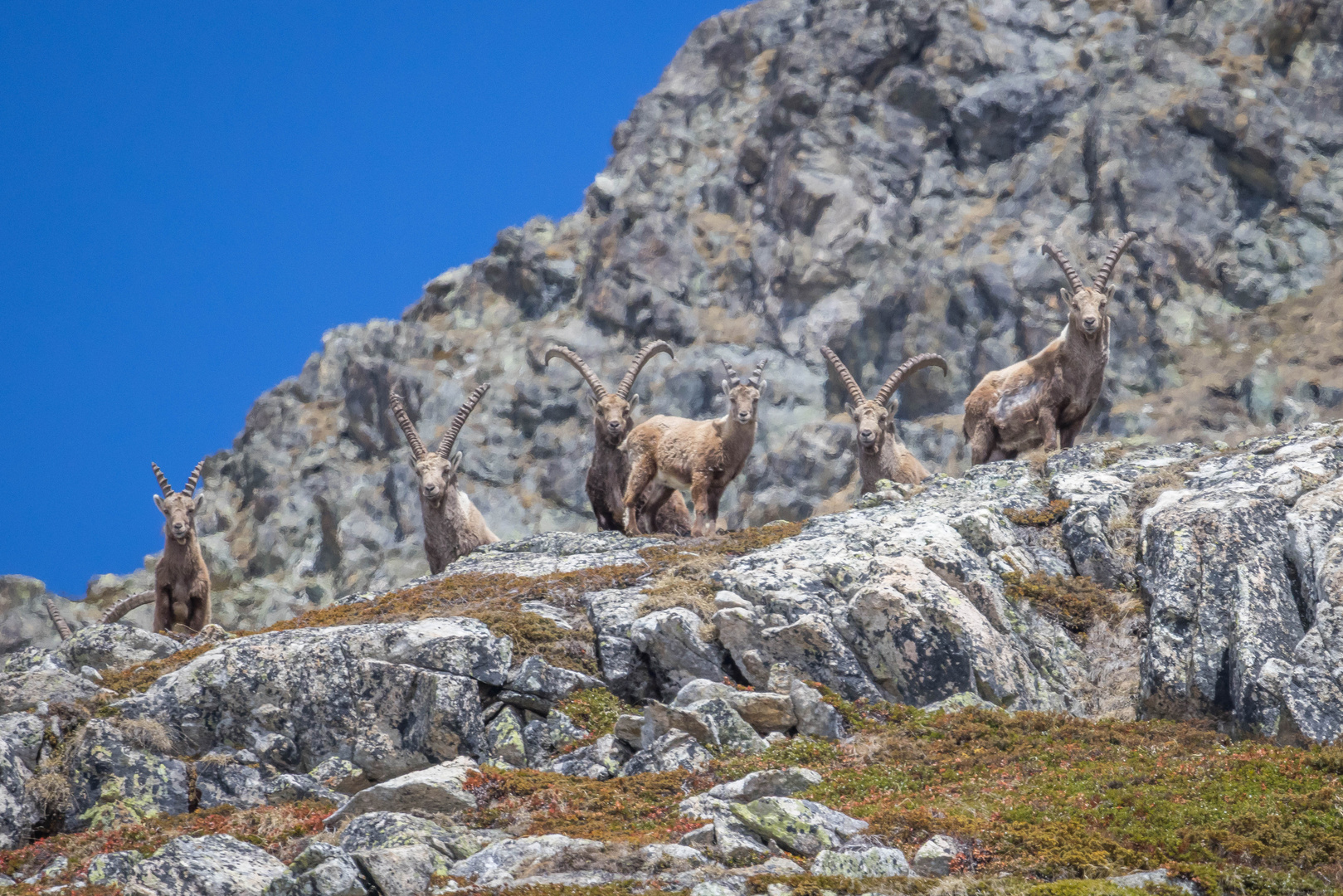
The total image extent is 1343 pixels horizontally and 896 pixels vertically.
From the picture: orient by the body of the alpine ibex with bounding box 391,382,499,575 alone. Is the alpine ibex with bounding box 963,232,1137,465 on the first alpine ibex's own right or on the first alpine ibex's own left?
on the first alpine ibex's own left

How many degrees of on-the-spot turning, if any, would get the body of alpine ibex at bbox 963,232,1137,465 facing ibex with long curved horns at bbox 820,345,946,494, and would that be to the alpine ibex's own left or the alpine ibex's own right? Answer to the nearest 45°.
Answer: approximately 135° to the alpine ibex's own right

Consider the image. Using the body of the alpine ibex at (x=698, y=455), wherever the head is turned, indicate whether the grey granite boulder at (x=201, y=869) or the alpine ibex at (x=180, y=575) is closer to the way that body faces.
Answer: the grey granite boulder

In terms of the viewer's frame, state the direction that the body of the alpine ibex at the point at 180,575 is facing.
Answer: toward the camera

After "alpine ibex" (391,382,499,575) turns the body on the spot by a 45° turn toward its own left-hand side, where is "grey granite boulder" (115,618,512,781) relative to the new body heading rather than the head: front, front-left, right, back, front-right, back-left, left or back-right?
front

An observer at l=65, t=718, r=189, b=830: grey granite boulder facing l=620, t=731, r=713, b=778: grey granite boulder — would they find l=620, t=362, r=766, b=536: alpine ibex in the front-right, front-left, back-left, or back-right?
front-left

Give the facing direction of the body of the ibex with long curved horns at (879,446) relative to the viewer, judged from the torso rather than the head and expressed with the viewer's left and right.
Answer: facing the viewer and to the left of the viewer

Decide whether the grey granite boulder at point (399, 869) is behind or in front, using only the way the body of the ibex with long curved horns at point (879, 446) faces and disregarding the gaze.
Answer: in front

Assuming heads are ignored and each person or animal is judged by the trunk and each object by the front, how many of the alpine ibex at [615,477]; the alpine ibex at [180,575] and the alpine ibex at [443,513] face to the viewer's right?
0

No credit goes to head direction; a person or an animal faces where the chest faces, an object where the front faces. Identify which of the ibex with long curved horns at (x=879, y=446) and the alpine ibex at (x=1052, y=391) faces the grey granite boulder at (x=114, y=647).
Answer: the ibex with long curved horns

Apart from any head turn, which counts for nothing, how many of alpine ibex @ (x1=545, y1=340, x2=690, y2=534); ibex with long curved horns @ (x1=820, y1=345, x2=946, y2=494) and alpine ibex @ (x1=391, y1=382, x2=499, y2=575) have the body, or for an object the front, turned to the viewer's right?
0

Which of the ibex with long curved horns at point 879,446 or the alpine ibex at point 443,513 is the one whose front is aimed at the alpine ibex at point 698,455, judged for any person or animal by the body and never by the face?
the ibex with long curved horns

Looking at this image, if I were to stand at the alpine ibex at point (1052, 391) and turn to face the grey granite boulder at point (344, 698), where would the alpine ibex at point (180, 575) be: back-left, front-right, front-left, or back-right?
front-right
